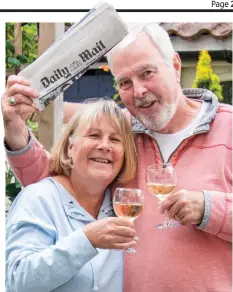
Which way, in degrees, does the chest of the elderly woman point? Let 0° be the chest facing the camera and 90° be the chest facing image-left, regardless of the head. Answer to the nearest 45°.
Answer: approximately 315°
